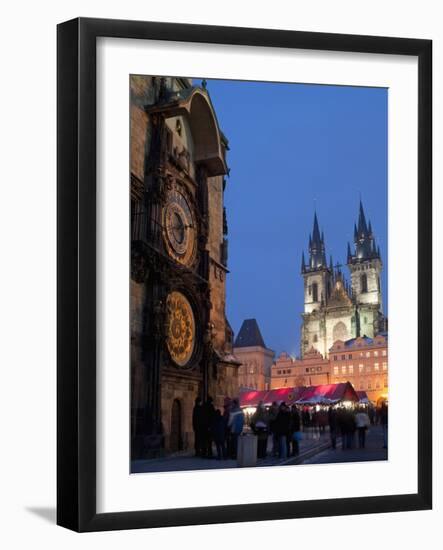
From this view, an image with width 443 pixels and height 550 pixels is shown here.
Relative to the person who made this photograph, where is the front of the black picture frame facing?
facing the viewer and to the right of the viewer
